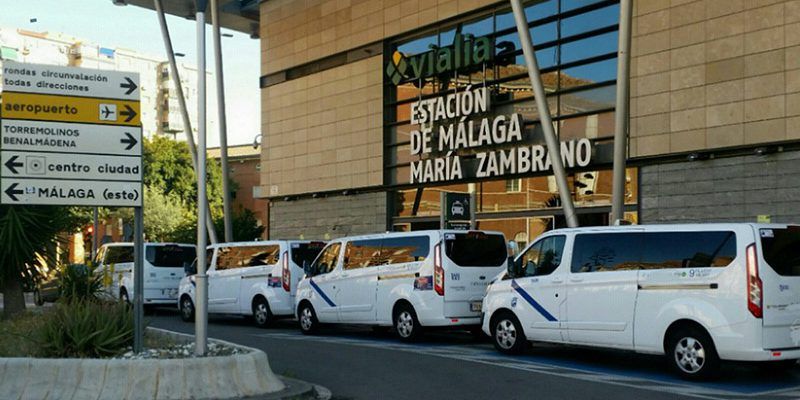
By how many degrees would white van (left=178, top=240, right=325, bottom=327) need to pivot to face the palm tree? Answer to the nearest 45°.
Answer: approximately 90° to its left

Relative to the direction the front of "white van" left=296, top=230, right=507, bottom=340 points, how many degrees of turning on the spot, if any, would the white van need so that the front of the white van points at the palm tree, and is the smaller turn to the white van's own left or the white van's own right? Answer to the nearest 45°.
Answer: approximately 45° to the white van's own left

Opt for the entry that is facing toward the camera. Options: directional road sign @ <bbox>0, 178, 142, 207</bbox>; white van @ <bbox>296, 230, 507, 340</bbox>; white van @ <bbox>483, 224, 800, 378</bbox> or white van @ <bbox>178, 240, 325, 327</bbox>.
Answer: the directional road sign

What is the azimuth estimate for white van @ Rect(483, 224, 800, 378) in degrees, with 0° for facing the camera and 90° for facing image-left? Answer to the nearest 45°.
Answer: approximately 135°

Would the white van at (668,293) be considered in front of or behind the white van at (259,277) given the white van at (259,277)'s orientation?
behind

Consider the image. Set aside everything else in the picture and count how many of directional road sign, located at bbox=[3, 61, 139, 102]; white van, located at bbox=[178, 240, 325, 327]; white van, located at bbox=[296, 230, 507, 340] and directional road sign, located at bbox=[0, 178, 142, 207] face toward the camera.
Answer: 2

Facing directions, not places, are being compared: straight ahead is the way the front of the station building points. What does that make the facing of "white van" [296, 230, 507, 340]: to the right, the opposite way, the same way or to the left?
to the right

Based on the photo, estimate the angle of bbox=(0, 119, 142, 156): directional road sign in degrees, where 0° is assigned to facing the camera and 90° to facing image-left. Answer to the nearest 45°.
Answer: approximately 0°

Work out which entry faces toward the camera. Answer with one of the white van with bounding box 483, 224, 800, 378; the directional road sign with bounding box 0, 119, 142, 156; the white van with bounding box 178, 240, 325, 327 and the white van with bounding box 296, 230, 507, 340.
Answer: the directional road sign

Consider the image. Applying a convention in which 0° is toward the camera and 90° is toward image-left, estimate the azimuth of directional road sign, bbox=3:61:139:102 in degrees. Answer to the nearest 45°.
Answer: approximately 0°

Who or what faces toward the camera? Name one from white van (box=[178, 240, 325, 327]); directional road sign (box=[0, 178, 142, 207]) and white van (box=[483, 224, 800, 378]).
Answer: the directional road sign

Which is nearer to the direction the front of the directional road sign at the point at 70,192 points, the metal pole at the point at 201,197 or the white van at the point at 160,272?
the metal pole

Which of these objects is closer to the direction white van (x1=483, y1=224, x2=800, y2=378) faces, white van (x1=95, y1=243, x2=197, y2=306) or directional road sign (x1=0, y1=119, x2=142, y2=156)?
the white van

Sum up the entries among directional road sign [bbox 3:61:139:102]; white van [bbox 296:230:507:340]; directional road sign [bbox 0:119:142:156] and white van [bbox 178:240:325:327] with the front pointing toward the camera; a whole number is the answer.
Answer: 2

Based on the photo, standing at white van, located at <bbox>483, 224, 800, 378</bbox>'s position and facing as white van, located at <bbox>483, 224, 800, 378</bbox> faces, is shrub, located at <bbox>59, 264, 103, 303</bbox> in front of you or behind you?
in front

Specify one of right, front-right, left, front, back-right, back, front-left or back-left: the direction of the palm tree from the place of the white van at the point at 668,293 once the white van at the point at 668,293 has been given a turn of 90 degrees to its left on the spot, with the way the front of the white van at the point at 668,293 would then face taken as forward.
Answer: front-right
